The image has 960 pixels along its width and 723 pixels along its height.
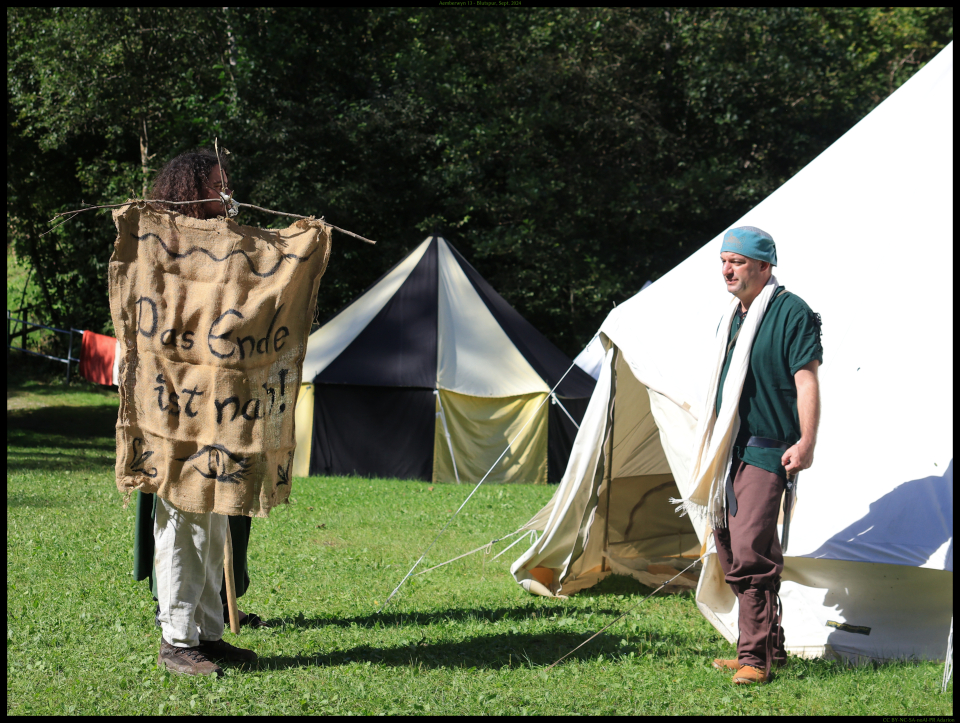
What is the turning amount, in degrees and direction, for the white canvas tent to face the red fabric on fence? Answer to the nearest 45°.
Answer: approximately 90° to its right

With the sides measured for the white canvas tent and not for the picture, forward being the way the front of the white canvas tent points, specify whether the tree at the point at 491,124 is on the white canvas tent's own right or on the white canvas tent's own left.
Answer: on the white canvas tent's own right

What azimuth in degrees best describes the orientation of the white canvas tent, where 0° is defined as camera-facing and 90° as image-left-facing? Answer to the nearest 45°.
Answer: approximately 45°

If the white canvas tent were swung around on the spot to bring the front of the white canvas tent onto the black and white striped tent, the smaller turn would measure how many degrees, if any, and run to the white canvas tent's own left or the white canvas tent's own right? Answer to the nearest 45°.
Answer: approximately 90° to the white canvas tent's own right

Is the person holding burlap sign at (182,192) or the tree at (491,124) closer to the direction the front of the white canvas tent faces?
the person holding burlap sign

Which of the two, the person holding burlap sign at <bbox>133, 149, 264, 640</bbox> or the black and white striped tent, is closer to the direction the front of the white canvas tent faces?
the person holding burlap sign
